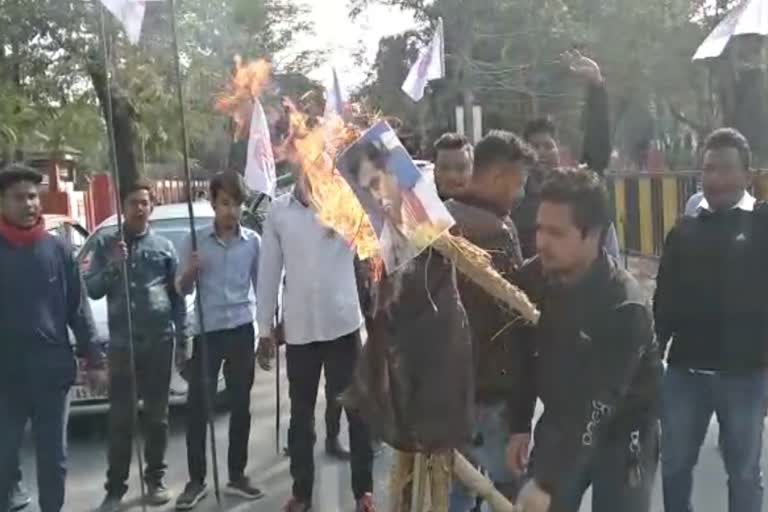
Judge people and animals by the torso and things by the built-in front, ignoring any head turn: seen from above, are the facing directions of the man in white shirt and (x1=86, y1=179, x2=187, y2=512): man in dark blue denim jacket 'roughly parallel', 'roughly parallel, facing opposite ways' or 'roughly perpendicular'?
roughly parallel

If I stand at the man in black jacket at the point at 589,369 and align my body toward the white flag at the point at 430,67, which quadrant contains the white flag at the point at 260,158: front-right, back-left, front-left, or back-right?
front-left

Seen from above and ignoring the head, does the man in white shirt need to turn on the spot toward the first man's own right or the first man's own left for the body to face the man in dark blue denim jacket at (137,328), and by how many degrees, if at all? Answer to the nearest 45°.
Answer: approximately 135° to the first man's own right

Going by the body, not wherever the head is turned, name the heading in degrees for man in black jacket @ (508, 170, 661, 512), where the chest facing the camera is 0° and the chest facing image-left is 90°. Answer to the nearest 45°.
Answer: approximately 45°

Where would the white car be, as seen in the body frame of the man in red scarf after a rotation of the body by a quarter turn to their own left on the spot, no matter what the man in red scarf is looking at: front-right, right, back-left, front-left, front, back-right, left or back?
left

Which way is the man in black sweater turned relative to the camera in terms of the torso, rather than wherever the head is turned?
toward the camera

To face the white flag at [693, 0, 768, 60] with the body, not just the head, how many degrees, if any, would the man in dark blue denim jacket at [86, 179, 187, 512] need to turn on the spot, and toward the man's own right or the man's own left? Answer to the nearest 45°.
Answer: approximately 90° to the man's own left

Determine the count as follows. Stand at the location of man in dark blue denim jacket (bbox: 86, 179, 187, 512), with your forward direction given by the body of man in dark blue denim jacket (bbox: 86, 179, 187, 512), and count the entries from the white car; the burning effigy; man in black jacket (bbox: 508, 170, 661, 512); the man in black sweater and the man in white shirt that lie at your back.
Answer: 1

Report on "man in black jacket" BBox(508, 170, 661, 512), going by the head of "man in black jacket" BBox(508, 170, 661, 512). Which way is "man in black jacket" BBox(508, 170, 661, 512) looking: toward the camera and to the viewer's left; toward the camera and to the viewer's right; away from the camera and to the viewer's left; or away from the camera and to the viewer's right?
toward the camera and to the viewer's left

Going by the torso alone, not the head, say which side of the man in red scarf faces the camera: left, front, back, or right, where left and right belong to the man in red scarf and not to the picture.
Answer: front

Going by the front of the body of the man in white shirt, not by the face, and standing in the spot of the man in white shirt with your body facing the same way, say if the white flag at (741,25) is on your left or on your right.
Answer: on your left
